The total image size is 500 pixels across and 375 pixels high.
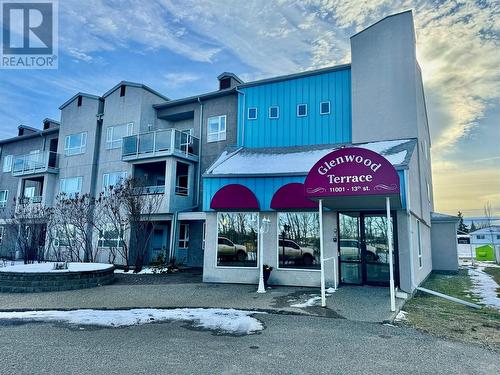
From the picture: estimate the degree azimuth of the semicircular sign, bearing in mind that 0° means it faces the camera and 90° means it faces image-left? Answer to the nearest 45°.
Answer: approximately 0°

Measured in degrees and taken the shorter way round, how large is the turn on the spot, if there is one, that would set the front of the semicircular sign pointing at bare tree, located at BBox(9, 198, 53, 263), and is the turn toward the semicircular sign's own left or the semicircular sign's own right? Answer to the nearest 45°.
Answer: approximately 90° to the semicircular sign's own right

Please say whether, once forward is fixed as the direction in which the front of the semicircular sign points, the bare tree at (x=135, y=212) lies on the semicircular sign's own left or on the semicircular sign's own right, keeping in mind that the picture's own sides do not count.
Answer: on the semicircular sign's own right

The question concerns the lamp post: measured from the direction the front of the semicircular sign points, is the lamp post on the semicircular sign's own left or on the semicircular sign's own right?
on the semicircular sign's own right
